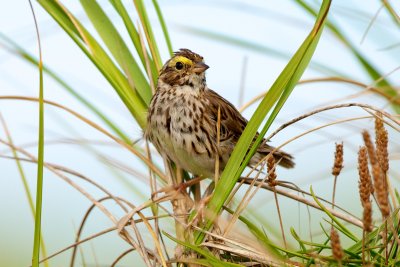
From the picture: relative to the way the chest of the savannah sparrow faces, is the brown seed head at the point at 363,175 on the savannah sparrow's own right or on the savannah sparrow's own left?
on the savannah sparrow's own left

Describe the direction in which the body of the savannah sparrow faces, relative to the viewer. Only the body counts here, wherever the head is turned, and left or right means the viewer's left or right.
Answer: facing the viewer and to the left of the viewer

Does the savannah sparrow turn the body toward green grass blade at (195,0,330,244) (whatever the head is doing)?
no

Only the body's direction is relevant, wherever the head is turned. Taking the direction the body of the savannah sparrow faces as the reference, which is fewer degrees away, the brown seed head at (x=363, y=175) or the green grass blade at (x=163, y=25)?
the green grass blade

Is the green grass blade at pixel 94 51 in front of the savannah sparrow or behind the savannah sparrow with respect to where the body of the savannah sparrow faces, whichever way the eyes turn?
in front

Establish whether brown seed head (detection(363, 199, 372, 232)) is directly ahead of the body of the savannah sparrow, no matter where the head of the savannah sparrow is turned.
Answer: no

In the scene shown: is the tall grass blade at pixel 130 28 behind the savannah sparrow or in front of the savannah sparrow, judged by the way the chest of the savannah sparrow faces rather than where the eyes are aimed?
in front

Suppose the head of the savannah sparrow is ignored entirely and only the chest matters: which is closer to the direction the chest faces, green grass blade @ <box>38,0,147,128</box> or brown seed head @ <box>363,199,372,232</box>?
the green grass blade
